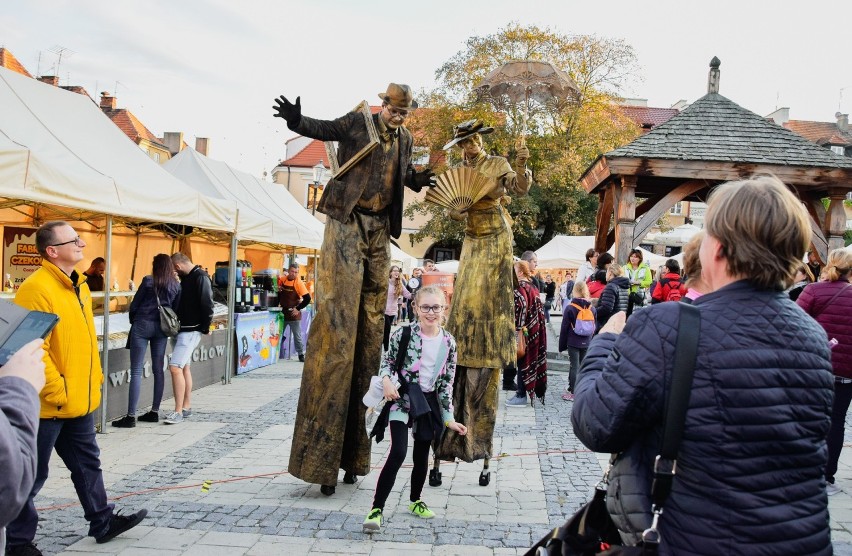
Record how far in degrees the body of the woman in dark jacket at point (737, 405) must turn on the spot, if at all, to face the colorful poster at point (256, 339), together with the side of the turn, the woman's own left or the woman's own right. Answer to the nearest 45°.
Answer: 0° — they already face it

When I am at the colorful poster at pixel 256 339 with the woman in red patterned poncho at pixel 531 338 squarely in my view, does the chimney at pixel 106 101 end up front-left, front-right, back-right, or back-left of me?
back-left

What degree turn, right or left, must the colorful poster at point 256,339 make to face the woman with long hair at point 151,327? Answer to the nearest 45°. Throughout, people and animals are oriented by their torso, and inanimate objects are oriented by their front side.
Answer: approximately 45° to its right

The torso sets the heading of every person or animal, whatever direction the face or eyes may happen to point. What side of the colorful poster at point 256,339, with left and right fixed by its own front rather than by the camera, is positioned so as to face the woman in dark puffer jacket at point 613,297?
front

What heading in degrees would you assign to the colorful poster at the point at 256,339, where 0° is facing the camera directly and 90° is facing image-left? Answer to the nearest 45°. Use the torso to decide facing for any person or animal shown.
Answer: approximately 315°

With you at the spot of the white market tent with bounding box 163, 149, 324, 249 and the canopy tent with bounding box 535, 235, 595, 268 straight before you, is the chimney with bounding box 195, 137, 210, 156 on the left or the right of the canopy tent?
left

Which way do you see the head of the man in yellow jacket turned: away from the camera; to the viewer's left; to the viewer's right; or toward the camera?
to the viewer's right

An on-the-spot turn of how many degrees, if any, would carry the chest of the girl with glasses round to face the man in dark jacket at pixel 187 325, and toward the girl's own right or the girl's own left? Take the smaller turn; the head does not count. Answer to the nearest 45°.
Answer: approximately 135° to the girl's own right

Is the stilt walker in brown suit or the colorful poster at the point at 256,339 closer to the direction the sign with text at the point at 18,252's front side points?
the stilt walker in brown suit

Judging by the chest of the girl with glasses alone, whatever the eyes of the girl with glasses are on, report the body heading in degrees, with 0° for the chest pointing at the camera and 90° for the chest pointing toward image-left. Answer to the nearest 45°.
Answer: approximately 0°
